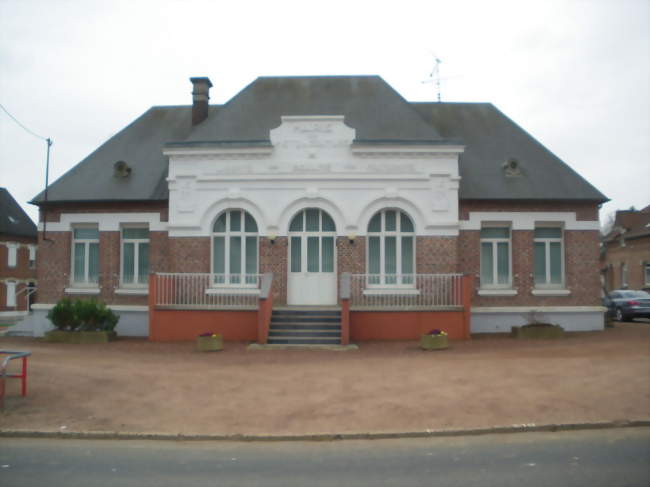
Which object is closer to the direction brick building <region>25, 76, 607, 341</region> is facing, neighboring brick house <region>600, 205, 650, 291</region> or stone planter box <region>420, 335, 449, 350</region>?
the stone planter box

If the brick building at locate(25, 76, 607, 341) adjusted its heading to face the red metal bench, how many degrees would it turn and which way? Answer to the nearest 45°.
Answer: approximately 45° to its right

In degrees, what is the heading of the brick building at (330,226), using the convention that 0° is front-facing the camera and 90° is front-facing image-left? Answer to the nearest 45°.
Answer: approximately 0°

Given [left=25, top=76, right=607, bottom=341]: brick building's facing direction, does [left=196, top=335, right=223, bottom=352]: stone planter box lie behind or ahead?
ahead

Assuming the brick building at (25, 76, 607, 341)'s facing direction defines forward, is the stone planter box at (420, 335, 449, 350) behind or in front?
in front

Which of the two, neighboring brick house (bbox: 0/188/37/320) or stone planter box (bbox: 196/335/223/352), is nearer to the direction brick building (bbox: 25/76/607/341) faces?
the stone planter box

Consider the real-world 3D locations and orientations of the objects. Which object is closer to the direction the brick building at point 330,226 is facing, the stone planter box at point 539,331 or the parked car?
the stone planter box

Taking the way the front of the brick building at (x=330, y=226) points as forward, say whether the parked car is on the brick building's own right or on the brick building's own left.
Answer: on the brick building's own left

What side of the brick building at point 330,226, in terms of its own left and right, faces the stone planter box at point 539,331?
left

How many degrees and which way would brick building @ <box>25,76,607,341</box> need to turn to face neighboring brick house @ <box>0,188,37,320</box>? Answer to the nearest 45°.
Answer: approximately 135° to its right

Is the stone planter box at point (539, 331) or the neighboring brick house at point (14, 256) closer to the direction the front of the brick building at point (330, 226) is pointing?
the stone planter box
